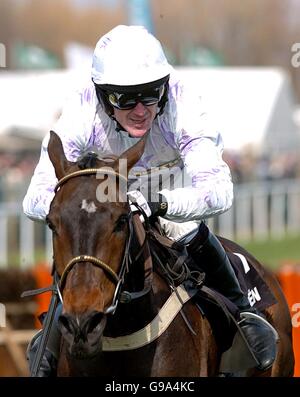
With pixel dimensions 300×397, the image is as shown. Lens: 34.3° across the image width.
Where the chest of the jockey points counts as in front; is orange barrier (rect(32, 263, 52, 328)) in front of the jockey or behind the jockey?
behind

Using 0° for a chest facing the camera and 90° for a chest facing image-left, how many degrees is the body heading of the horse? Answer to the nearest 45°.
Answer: approximately 45°

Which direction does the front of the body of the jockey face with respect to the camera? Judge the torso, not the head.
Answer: toward the camera

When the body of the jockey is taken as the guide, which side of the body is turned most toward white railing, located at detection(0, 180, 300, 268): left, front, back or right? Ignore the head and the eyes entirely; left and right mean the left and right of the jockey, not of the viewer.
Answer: back
